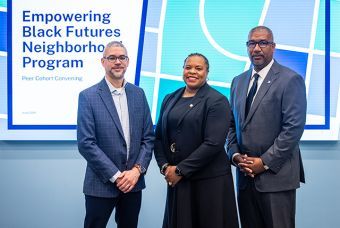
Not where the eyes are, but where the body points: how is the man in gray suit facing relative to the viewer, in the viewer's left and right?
facing the viewer and to the left of the viewer

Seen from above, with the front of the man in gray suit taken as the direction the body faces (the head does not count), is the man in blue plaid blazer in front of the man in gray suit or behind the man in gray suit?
in front

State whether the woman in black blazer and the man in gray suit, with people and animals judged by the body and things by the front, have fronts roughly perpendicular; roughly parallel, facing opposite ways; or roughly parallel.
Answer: roughly parallel

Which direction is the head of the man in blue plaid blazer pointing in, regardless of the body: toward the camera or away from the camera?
toward the camera

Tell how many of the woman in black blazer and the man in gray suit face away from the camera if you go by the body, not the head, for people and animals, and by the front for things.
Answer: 0
